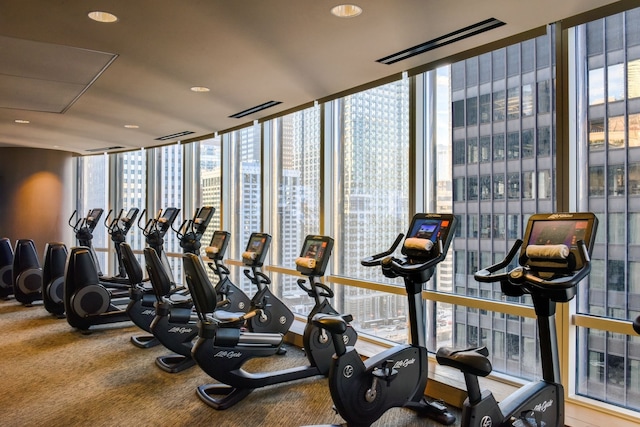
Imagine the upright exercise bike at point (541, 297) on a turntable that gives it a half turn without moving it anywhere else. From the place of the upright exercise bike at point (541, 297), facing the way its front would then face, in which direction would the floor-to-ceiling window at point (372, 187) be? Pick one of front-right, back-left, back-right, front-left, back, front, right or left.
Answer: right

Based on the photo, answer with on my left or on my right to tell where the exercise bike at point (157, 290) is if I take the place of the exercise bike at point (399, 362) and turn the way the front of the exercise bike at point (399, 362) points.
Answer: on my left

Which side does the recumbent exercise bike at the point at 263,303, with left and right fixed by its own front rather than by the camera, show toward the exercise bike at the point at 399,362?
right

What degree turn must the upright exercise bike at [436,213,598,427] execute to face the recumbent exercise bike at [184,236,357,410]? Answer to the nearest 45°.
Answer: approximately 135° to its left

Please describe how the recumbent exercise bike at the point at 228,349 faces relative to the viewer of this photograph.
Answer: facing away from the viewer and to the right of the viewer

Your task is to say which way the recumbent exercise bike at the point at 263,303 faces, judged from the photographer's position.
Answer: facing away from the viewer and to the right of the viewer

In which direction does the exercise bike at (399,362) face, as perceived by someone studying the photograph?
facing away from the viewer and to the right of the viewer

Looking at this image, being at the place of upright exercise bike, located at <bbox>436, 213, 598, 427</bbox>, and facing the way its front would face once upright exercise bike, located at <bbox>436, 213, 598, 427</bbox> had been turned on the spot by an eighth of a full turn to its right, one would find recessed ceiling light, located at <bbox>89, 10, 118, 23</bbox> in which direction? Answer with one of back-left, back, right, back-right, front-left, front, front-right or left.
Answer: back

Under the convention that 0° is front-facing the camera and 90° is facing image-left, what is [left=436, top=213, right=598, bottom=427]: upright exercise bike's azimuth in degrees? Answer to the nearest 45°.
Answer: approximately 225°

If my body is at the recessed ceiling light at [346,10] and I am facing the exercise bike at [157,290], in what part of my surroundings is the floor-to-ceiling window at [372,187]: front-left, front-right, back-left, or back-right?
front-right

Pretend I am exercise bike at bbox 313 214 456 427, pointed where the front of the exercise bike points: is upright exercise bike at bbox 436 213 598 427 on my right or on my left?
on my right

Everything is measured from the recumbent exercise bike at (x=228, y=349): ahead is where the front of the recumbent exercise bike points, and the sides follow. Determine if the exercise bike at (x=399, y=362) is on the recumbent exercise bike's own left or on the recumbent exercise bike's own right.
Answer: on the recumbent exercise bike's own right

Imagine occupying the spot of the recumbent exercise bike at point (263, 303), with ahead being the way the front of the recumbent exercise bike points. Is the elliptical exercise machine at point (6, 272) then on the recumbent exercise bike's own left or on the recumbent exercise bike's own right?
on the recumbent exercise bike's own left
